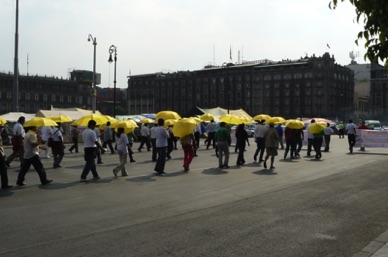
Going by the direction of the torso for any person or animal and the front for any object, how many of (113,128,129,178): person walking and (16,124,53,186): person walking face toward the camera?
0

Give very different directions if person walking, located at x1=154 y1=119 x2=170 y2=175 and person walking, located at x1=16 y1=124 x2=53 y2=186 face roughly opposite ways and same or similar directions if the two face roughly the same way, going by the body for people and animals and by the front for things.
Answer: same or similar directions

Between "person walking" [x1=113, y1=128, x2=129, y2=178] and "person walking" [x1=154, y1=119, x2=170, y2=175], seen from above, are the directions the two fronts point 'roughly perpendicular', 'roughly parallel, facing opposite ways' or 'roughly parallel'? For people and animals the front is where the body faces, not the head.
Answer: roughly parallel
